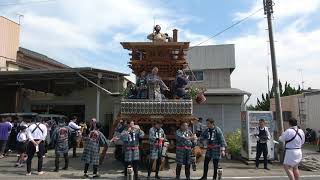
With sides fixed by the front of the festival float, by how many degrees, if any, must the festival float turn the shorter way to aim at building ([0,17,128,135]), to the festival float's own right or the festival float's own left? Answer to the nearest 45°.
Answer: approximately 135° to the festival float's own right

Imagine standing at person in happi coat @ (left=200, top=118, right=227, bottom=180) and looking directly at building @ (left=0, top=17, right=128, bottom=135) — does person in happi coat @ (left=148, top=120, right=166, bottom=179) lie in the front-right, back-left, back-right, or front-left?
front-left

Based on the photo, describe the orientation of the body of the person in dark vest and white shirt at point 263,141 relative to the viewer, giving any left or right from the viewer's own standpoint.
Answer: facing the viewer

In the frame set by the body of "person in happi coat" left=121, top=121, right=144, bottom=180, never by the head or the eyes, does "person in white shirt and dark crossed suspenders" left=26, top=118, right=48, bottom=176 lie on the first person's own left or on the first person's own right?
on the first person's own right

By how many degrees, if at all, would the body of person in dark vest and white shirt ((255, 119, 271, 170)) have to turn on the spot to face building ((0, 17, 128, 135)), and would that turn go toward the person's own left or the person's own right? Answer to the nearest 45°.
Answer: approximately 135° to the person's own right

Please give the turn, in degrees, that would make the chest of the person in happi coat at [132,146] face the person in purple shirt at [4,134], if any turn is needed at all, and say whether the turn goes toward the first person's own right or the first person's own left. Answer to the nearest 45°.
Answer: approximately 135° to the first person's own right

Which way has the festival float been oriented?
toward the camera

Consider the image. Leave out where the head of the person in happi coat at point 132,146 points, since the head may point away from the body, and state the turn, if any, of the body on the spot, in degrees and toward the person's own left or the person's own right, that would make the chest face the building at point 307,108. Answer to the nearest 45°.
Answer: approximately 135° to the person's own left

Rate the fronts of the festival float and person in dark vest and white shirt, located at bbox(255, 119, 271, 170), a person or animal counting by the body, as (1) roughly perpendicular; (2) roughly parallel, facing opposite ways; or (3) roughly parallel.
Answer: roughly parallel

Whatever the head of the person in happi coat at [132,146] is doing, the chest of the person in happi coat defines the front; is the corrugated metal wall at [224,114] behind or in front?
behind
